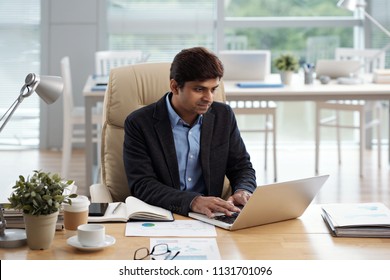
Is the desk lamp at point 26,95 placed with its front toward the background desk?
no

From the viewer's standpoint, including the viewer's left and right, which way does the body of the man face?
facing the viewer and to the right of the viewer

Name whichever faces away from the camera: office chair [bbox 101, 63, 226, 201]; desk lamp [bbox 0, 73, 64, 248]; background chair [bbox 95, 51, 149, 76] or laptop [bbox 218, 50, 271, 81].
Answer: the laptop

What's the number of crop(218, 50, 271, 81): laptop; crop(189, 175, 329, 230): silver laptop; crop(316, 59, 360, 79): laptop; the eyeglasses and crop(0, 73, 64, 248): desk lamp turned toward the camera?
0

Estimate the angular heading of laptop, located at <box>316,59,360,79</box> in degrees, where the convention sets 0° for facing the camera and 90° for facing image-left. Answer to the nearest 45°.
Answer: approximately 180°

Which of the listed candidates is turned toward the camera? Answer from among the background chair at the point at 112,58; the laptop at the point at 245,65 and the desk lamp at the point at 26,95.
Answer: the background chair

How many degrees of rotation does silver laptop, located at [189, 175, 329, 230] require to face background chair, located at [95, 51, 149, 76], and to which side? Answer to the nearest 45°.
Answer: approximately 45° to its right

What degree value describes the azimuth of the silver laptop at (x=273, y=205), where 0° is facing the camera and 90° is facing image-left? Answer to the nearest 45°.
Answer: approximately 135°

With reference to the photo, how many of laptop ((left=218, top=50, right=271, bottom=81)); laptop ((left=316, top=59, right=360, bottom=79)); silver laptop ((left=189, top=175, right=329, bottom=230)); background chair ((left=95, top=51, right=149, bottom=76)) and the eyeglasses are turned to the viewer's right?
0

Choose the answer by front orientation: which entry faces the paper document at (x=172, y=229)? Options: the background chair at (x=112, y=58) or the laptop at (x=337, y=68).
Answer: the background chair

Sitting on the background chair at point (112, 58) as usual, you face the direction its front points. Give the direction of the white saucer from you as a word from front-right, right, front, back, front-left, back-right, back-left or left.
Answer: front

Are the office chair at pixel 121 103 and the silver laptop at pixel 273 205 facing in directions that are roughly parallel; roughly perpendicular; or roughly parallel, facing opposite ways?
roughly parallel, facing opposite ways

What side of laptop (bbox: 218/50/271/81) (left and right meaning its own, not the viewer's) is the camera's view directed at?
back

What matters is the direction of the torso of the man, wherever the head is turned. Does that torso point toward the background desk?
no

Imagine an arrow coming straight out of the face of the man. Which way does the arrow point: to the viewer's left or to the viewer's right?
to the viewer's right

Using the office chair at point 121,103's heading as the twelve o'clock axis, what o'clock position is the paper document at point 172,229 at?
The paper document is roughly at 1 o'clock from the office chair.
